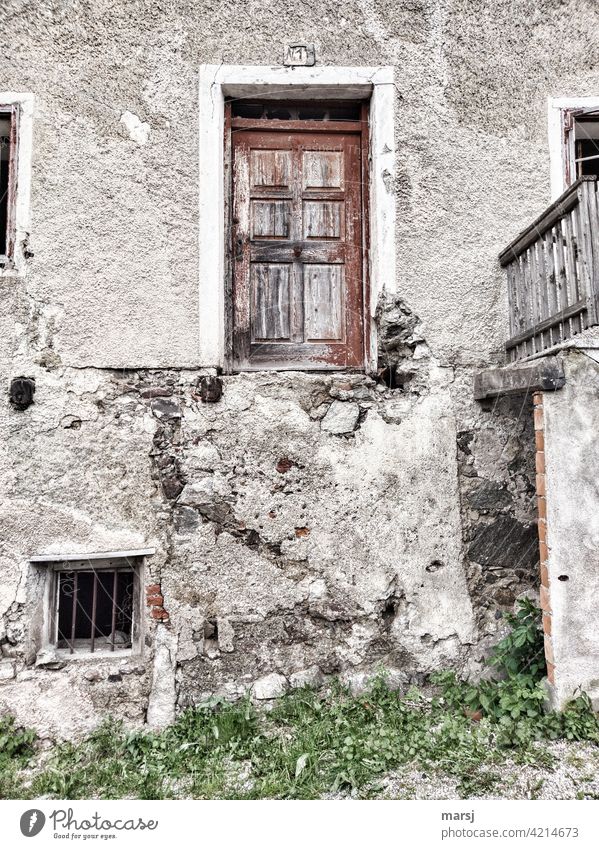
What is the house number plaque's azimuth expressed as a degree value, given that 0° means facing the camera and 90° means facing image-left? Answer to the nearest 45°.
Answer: approximately 0°

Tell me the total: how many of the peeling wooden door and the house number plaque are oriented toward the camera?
2

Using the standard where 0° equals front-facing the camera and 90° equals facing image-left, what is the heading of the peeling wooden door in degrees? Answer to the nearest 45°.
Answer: approximately 0°

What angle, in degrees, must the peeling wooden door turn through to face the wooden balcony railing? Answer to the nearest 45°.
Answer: approximately 45° to its left
